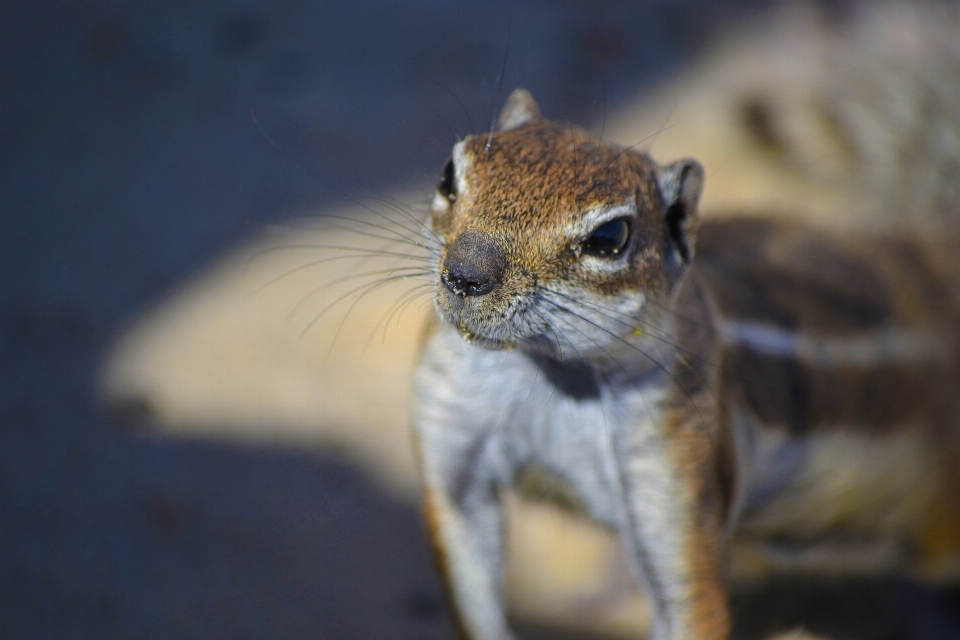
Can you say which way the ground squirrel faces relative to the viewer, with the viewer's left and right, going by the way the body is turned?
facing the viewer and to the left of the viewer
